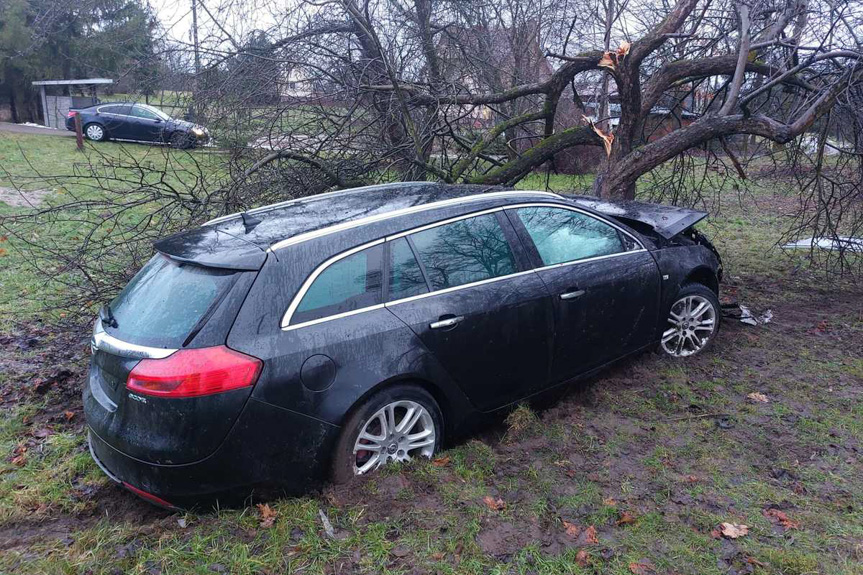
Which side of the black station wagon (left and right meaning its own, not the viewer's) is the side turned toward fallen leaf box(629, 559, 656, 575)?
right

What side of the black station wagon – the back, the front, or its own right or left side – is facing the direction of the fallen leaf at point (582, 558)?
right

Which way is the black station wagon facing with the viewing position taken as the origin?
facing away from the viewer and to the right of the viewer

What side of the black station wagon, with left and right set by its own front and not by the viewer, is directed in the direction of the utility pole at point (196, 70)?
left

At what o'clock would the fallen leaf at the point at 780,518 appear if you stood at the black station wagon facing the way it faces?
The fallen leaf is roughly at 2 o'clock from the black station wagon.

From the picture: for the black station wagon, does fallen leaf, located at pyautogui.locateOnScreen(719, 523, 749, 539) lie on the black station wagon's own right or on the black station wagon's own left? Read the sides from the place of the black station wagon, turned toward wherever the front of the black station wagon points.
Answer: on the black station wagon's own right

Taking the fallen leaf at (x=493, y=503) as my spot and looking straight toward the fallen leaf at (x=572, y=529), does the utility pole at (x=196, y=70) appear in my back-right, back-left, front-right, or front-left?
back-left
